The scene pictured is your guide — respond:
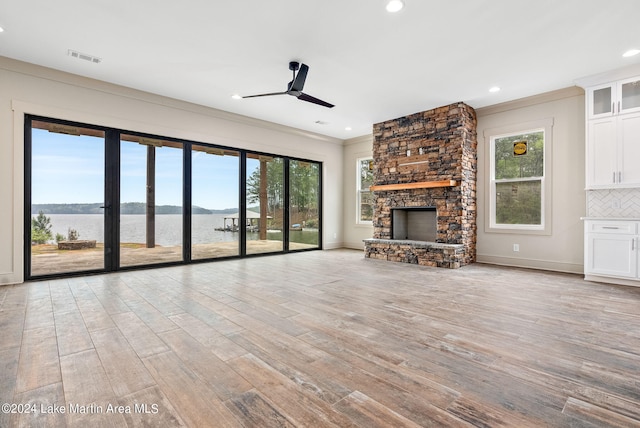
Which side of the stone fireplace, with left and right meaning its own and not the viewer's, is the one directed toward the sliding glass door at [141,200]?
front

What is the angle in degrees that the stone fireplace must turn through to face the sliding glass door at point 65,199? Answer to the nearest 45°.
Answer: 0° — it already faces it

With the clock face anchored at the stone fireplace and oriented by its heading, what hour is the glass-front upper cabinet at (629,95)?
The glass-front upper cabinet is roughly at 8 o'clock from the stone fireplace.

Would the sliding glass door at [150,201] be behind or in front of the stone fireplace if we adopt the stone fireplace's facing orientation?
in front

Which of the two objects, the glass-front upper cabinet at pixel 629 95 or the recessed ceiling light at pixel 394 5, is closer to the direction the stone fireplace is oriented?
the recessed ceiling light

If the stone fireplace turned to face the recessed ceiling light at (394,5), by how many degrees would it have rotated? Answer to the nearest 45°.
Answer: approximately 45° to its left

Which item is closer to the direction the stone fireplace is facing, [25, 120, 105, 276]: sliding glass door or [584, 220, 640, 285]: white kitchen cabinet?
the sliding glass door

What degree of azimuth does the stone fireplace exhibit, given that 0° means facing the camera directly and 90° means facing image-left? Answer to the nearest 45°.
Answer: approximately 45°

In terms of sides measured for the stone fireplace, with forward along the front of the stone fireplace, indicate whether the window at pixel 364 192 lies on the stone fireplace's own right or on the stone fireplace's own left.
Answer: on the stone fireplace's own right

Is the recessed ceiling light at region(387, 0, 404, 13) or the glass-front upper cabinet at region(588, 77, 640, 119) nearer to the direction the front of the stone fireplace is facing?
the recessed ceiling light

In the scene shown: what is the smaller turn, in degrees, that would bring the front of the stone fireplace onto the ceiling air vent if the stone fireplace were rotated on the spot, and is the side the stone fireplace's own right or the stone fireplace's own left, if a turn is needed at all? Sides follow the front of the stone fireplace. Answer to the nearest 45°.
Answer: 0° — it already faces it
